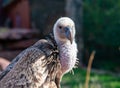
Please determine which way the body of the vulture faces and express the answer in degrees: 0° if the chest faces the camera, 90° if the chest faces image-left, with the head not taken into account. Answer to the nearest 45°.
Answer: approximately 315°
